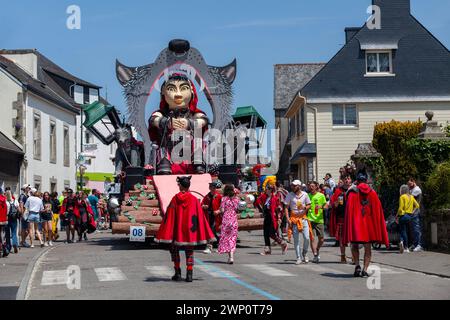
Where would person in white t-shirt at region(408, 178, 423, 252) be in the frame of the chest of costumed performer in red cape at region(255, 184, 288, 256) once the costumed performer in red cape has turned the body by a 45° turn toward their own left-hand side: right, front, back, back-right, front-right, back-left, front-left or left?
left

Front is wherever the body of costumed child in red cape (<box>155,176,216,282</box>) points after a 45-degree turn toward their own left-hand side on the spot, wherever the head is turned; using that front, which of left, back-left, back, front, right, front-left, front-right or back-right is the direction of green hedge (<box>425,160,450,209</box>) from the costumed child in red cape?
right

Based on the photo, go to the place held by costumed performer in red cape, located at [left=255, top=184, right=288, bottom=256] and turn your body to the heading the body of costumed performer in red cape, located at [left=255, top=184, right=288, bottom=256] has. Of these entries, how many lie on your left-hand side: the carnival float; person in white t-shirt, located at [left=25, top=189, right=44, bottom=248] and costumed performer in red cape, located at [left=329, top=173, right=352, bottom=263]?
1

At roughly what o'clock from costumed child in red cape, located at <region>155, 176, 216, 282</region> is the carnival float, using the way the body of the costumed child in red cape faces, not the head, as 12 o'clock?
The carnival float is roughly at 12 o'clock from the costumed child in red cape.

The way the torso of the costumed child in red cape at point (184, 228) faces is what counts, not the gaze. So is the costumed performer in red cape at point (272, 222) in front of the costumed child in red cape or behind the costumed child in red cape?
in front

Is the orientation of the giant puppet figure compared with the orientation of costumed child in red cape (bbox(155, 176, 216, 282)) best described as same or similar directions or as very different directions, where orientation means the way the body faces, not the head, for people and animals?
very different directions

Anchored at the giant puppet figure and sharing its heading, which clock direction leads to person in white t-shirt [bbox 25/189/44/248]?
The person in white t-shirt is roughly at 3 o'clock from the giant puppet figure.

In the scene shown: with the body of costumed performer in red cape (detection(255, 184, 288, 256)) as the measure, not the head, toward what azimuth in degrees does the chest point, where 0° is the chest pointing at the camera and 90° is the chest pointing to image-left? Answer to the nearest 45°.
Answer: approximately 45°

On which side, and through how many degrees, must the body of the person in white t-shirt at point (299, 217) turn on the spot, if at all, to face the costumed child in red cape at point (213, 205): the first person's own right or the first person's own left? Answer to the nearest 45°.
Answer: approximately 135° to the first person's own right

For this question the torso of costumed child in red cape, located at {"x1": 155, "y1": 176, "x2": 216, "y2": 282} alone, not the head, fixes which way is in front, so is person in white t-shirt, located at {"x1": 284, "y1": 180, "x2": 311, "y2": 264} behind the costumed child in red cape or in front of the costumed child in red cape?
in front

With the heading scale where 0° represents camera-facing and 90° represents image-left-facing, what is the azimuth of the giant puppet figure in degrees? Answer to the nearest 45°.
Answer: approximately 0°

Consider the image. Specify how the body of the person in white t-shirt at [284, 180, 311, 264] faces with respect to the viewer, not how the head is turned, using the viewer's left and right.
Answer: facing the viewer
